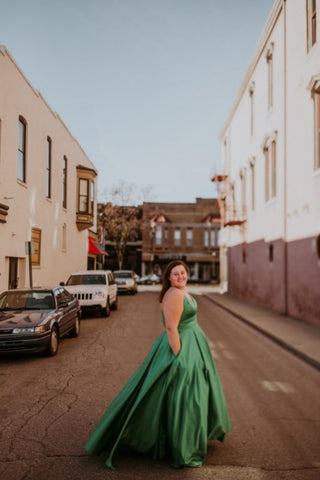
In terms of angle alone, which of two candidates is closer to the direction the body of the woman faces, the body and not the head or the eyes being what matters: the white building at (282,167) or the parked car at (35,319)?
the white building

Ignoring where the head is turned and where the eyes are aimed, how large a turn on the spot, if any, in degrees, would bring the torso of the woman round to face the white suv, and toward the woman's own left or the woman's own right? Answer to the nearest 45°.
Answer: approximately 90° to the woman's own left

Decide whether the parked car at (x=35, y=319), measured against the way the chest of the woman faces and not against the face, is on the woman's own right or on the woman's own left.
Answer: on the woman's own left

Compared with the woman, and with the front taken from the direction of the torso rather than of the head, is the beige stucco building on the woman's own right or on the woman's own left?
on the woman's own left

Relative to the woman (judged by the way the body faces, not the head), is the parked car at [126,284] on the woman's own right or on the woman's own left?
on the woman's own left
